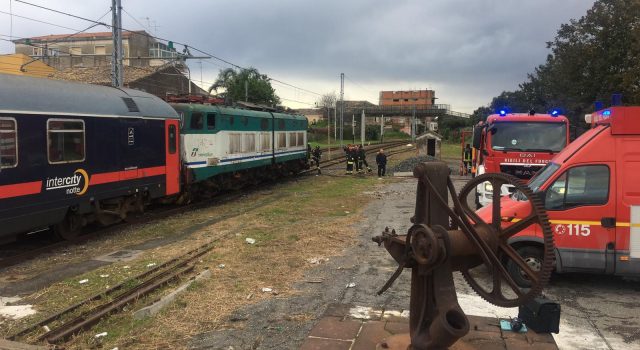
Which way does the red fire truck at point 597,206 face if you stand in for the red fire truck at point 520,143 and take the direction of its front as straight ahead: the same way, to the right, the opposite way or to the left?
to the right

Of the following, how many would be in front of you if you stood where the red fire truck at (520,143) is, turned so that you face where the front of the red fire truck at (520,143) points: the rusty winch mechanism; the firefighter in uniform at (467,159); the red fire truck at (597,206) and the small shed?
2

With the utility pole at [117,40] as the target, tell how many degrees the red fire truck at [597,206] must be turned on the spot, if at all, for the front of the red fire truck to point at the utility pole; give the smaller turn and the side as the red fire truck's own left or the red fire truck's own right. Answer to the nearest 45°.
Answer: approximately 45° to the red fire truck's own right

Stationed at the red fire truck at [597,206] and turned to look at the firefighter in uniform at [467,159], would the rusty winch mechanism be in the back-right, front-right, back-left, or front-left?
back-left

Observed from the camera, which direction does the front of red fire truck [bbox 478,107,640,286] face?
facing to the left of the viewer

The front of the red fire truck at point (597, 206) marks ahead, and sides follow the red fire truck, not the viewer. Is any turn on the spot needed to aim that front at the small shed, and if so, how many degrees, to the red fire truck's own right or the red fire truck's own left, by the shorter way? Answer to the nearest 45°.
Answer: approximately 90° to the red fire truck's own right

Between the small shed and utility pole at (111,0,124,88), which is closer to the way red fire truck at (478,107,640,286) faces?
the utility pole

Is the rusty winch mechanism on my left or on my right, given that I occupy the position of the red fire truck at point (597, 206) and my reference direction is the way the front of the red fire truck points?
on my left

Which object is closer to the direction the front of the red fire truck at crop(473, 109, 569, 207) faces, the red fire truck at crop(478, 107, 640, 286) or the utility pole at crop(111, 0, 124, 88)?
the red fire truck

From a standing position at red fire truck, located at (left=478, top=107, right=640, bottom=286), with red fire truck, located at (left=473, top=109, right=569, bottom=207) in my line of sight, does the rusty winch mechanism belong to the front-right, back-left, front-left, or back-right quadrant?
back-left

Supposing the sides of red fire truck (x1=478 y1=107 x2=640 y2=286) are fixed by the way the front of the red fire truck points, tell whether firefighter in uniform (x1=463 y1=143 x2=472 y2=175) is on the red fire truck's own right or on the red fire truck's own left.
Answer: on the red fire truck's own right
